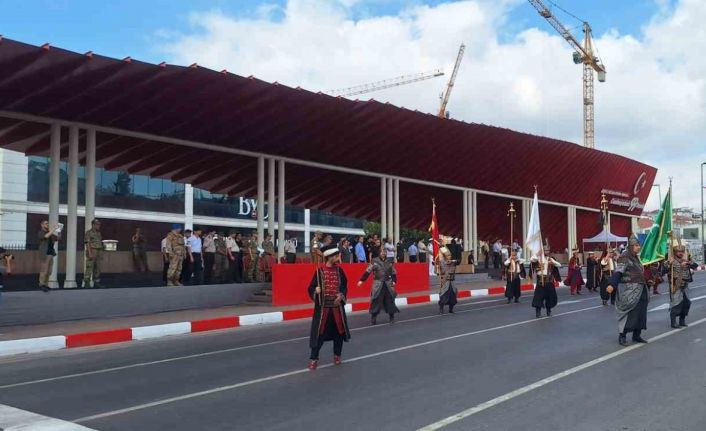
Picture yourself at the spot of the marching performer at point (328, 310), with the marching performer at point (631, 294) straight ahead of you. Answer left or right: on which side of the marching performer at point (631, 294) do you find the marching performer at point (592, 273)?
left

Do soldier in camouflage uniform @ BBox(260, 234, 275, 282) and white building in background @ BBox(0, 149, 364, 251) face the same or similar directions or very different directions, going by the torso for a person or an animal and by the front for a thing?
same or similar directions

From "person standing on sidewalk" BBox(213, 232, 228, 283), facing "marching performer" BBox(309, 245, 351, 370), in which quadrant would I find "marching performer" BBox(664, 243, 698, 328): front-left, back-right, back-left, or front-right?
front-left

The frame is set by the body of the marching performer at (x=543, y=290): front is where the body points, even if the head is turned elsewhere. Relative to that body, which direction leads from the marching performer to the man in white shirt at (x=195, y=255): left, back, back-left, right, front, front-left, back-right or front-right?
right

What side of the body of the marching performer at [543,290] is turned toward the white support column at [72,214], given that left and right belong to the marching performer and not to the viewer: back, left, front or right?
right

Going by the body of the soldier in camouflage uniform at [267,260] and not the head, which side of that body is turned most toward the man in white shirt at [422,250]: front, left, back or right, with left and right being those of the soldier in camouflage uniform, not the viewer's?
left

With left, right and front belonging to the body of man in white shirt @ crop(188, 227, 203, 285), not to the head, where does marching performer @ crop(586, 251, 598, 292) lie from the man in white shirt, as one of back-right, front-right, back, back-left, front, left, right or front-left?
front-left

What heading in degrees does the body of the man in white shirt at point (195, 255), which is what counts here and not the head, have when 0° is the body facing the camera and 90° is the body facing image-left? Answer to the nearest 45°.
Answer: approximately 315°

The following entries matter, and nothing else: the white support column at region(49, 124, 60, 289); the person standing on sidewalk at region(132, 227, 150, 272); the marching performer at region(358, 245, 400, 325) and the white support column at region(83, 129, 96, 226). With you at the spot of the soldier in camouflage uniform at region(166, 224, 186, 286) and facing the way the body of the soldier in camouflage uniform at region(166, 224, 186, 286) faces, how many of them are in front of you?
1

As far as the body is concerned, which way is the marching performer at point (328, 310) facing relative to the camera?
toward the camera

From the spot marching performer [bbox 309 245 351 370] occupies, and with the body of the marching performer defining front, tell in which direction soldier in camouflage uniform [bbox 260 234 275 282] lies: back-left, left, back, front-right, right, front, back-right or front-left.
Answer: back

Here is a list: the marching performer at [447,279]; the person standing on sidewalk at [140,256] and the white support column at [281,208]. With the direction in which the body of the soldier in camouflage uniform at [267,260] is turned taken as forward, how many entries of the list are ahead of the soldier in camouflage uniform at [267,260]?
1

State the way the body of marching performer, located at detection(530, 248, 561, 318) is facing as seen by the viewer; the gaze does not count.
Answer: toward the camera
